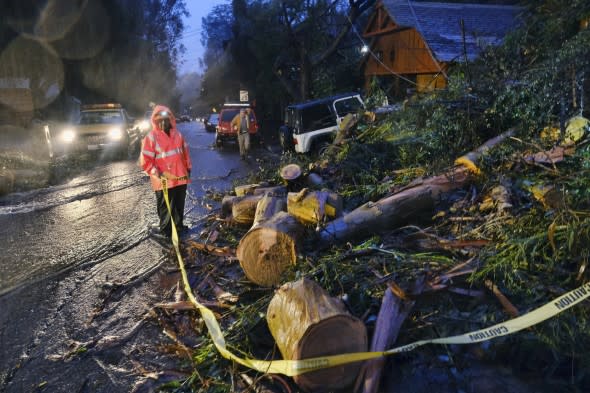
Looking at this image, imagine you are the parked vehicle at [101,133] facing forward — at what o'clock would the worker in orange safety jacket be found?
The worker in orange safety jacket is roughly at 12 o'clock from the parked vehicle.

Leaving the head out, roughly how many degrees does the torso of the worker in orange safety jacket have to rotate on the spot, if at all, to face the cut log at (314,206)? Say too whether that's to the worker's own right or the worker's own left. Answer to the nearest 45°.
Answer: approximately 45° to the worker's own left

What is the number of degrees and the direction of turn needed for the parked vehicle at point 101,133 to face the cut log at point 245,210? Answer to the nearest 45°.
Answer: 0° — it already faces it

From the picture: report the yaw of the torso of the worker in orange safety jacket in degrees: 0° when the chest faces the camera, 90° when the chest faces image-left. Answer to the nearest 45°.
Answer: approximately 0°

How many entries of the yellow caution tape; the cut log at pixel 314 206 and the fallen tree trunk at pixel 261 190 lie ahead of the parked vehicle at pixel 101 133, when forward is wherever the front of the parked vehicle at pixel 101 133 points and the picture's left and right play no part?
3

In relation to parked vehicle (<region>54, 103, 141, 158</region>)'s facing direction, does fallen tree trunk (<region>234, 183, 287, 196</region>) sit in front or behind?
in front

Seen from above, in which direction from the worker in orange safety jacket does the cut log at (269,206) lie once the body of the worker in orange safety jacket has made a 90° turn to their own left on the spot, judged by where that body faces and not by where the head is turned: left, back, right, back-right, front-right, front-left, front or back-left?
front-right

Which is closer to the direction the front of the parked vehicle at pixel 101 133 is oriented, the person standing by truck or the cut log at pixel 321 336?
the cut log

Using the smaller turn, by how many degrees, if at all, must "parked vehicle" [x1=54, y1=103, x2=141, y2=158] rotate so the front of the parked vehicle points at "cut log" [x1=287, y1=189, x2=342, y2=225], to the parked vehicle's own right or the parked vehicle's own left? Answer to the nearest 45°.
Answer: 0° — it already faces it

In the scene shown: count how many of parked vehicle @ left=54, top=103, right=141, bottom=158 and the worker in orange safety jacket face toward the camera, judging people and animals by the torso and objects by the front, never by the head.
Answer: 2
